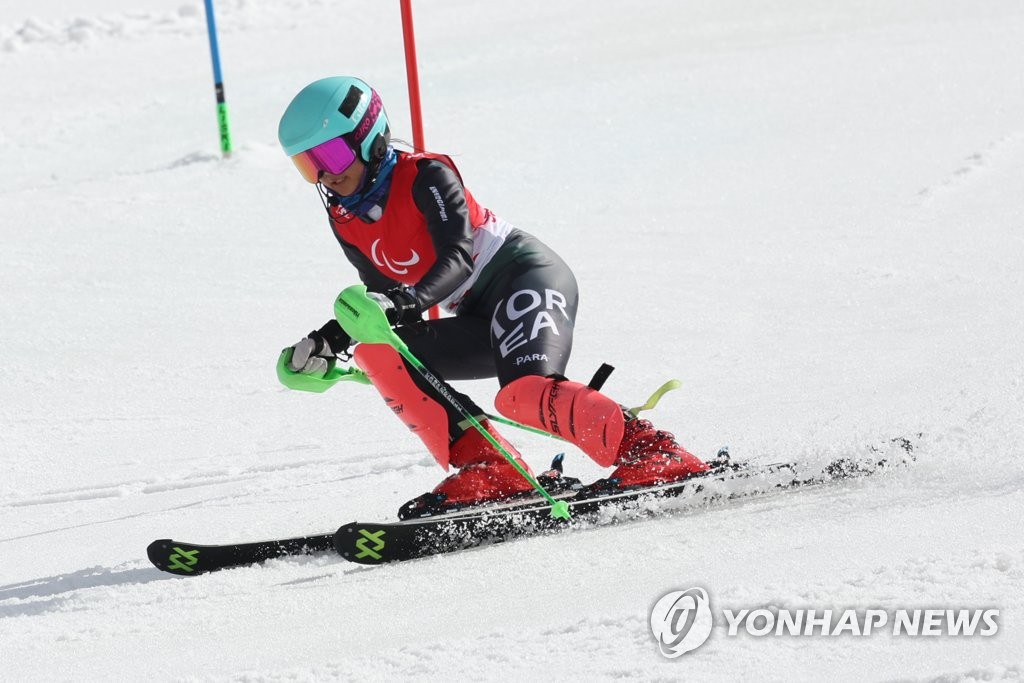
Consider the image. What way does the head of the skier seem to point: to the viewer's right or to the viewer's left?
to the viewer's left

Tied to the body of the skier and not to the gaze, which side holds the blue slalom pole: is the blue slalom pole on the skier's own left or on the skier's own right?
on the skier's own right

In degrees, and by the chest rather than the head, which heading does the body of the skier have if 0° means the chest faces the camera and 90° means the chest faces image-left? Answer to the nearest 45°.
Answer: approximately 45°
